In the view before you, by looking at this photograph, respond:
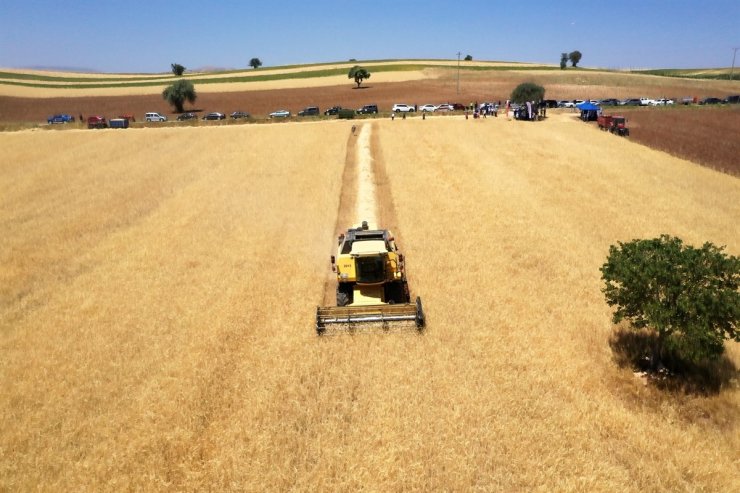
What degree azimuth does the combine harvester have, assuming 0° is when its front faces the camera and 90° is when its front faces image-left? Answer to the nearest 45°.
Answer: approximately 0°

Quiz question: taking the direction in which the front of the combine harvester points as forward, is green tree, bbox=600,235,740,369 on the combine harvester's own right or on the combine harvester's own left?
on the combine harvester's own left
